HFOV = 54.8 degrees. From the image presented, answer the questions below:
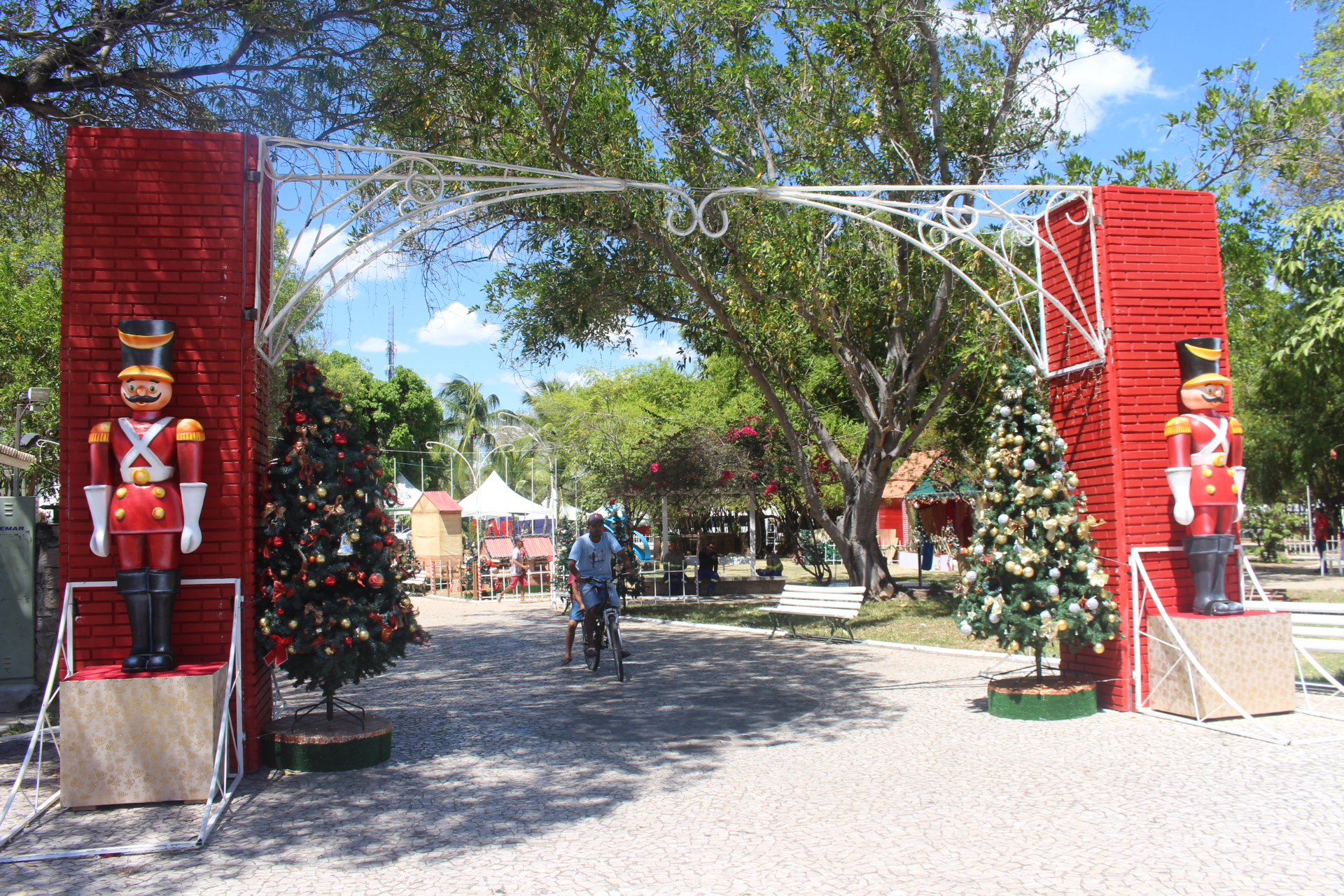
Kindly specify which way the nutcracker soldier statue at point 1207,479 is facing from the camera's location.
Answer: facing the viewer and to the right of the viewer

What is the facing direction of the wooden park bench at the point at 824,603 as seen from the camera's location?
facing the viewer and to the left of the viewer

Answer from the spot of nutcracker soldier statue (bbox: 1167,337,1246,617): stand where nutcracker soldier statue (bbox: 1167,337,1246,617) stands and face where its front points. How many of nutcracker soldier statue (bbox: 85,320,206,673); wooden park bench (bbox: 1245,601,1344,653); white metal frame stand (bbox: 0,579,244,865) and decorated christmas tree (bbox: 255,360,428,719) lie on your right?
3

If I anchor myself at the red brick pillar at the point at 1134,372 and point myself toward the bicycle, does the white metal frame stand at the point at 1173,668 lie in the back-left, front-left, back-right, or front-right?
back-left

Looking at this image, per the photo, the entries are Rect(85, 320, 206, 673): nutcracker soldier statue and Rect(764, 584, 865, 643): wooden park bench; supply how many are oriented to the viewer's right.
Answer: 0

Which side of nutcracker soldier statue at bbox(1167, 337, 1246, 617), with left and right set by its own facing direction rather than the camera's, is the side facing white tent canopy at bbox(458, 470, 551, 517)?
back

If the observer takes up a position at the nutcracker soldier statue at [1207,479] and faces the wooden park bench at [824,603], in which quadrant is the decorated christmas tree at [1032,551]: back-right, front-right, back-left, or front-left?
front-left

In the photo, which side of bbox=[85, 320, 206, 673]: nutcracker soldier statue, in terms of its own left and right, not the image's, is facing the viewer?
front

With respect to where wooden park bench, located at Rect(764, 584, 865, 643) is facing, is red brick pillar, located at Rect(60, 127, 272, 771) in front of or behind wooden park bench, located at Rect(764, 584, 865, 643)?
in front

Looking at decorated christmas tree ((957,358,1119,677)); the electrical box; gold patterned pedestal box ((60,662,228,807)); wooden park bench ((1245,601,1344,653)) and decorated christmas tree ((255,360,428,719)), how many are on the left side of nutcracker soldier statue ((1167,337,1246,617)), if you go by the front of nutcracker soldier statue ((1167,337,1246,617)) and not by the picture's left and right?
1

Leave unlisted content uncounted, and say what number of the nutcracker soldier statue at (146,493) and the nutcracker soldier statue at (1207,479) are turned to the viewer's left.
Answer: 0

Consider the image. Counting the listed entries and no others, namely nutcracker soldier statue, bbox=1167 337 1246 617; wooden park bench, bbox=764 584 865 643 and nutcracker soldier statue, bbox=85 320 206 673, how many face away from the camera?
0

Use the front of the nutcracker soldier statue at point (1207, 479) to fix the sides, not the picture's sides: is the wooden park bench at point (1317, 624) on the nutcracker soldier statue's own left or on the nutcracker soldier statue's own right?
on the nutcracker soldier statue's own left
